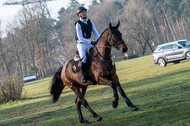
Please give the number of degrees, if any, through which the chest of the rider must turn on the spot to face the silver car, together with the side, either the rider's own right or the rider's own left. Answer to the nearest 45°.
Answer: approximately 90° to the rider's own left

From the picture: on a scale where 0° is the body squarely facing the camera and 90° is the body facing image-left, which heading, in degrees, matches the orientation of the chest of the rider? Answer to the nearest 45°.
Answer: approximately 315°

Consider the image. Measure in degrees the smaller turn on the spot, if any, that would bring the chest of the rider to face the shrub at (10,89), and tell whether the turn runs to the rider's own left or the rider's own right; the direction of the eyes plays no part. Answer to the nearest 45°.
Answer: approximately 180°

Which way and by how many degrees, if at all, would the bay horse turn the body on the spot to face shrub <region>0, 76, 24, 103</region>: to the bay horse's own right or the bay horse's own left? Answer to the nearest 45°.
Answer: approximately 180°
